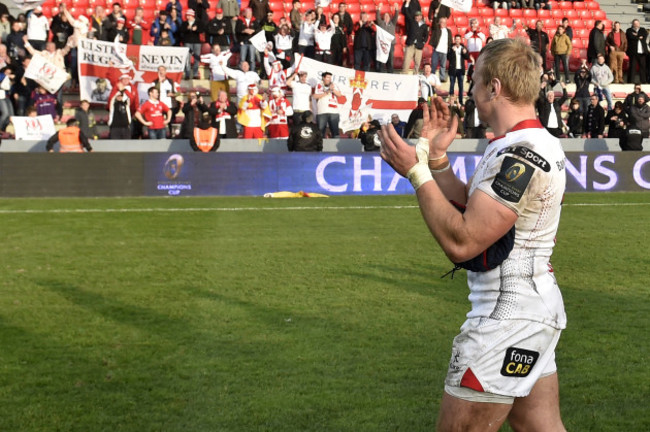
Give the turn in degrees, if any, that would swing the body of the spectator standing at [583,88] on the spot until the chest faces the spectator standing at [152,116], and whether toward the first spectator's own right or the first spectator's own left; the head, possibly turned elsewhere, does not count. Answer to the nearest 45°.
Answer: approximately 45° to the first spectator's own right

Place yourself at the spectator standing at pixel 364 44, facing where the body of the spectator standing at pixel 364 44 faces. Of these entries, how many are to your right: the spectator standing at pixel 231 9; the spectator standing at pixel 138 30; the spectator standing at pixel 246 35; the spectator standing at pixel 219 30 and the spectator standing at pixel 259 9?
5

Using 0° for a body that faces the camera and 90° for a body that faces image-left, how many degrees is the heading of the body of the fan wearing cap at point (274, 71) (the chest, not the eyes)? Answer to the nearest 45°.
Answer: approximately 0°

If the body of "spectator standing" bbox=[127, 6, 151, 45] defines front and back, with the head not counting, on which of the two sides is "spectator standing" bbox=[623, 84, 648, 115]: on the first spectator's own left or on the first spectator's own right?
on the first spectator's own left

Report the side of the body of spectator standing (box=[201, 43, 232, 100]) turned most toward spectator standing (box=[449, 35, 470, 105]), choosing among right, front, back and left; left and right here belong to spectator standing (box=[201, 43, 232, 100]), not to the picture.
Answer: left

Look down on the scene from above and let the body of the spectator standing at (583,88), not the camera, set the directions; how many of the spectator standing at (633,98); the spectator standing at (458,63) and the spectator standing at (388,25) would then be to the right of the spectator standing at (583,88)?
2

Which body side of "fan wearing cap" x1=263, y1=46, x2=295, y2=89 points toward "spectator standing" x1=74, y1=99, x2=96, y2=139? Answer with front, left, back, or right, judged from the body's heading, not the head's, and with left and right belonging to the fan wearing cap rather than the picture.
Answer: right

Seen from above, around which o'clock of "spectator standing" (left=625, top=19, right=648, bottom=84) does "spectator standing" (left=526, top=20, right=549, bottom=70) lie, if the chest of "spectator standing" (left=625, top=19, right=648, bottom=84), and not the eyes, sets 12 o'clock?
"spectator standing" (left=526, top=20, right=549, bottom=70) is roughly at 2 o'clock from "spectator standing" (left=625, top=19, right=648, bottom=84).

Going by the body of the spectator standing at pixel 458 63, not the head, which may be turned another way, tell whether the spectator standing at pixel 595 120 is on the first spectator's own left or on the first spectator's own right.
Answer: on the first spectator's own left

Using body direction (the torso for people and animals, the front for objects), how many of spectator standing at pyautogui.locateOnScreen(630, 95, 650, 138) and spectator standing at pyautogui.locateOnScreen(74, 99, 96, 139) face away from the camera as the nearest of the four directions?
0

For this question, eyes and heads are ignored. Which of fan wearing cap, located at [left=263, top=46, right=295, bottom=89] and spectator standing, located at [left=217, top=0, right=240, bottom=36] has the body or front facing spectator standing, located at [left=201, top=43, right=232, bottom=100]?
spectator standing, located at [left=217, top=0, right=240, bottom=36]

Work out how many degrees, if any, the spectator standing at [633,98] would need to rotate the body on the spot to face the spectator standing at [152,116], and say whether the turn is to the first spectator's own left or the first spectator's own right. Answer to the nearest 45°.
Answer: approximately 45° to the first spectator's own right

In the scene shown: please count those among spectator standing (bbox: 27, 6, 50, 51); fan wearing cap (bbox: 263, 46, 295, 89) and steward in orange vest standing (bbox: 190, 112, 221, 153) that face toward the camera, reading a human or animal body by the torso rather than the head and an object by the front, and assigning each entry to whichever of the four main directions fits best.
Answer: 2

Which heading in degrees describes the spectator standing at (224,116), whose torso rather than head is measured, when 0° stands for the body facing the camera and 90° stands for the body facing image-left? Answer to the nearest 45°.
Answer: approximately 0°
